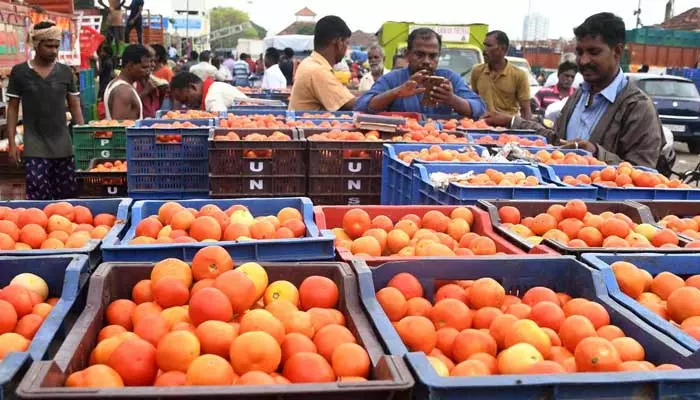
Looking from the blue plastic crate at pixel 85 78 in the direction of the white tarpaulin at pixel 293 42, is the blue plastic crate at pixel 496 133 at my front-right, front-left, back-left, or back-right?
back-right

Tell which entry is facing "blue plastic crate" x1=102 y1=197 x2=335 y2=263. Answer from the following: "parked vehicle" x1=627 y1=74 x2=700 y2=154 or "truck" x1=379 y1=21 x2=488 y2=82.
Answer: the truck

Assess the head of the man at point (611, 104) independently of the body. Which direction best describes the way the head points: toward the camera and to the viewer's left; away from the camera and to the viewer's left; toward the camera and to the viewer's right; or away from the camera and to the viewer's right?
toward the camera and to the viewer's left

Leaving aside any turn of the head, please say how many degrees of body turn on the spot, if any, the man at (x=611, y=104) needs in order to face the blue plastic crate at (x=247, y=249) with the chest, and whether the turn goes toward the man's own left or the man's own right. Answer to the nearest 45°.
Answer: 0° — they already face it

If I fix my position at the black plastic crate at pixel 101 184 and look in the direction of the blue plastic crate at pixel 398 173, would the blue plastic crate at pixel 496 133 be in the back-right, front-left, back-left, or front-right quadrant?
front-left

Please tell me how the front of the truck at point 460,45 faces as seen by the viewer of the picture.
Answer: facing the viewer

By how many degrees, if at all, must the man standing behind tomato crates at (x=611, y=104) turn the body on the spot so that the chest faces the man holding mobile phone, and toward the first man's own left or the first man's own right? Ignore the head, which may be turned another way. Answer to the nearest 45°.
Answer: approximately 90° to the first man's own right

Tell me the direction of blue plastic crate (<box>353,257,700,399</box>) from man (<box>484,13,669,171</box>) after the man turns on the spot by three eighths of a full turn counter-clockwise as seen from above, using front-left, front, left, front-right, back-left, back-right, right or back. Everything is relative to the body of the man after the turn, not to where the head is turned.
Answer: right

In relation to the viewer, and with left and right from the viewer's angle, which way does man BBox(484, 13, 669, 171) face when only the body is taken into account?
facing the viewer and to the left of the viewer

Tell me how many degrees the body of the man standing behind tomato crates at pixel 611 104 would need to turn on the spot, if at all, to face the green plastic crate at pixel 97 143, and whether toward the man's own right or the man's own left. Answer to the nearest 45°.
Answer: approximately 45° to the man's own right

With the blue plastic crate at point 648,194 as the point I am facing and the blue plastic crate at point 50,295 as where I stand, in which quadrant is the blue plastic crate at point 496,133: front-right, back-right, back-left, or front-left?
front-left

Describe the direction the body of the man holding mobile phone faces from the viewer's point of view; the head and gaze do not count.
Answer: toward the camera
